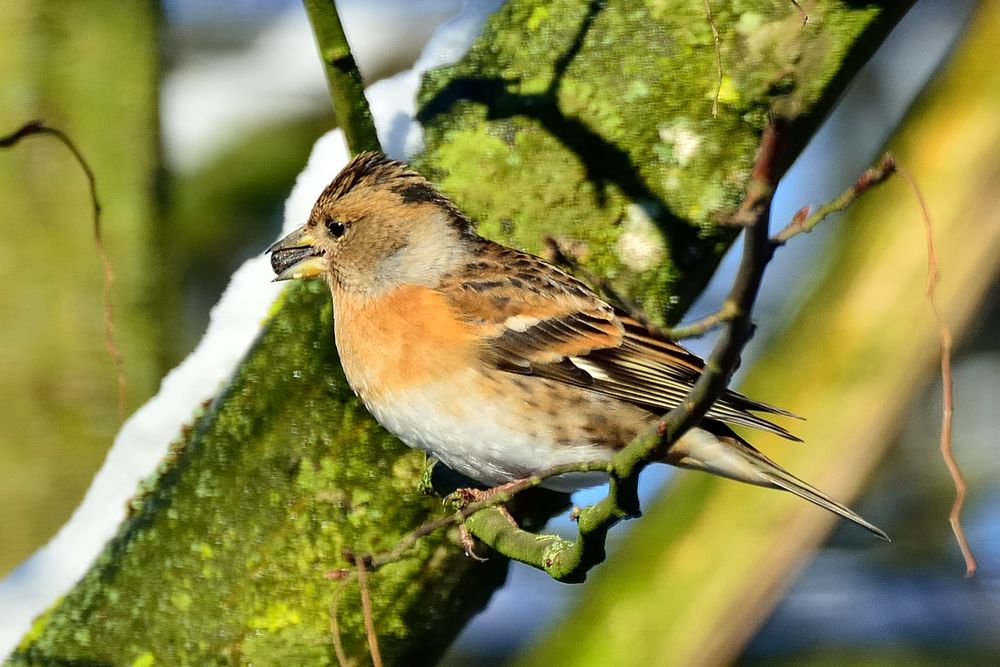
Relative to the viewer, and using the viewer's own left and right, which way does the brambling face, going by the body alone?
facing to the left of the viewer
